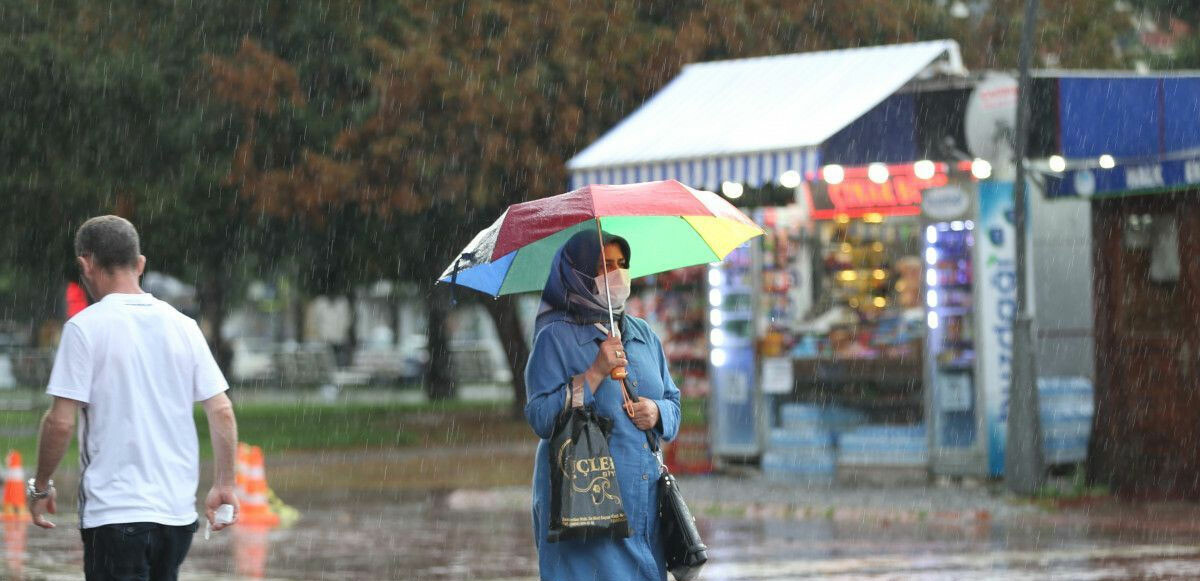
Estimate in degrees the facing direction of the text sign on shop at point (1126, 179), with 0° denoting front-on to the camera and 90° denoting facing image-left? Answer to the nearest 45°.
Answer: approximately 45°

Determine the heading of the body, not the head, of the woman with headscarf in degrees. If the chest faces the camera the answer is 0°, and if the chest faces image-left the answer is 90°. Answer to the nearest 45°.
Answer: approximately 315°

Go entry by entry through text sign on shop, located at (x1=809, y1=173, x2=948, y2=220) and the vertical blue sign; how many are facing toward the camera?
2

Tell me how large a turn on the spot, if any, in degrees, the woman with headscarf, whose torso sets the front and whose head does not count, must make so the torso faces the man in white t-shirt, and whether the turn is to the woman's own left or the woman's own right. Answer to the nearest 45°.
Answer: approximately 135° to the woman's own right

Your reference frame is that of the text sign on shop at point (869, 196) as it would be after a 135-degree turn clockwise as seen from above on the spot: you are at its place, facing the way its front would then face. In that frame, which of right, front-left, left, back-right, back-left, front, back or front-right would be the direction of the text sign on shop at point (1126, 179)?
back

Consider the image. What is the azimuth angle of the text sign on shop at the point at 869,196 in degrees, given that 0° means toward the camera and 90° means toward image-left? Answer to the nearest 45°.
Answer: approximately 0°

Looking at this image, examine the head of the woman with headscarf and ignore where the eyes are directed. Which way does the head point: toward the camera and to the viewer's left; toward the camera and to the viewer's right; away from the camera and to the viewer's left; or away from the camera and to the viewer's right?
toward the camera and to the viewer's right

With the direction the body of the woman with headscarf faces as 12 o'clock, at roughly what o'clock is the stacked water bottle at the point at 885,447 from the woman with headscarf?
The stacked water bottle is roughly at 8 o'clock from the woman with headscarf.

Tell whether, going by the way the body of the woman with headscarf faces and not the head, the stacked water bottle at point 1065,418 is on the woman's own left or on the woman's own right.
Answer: on the woman's own left

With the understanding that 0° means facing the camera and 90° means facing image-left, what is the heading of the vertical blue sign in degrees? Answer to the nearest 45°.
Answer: approximately 0°
